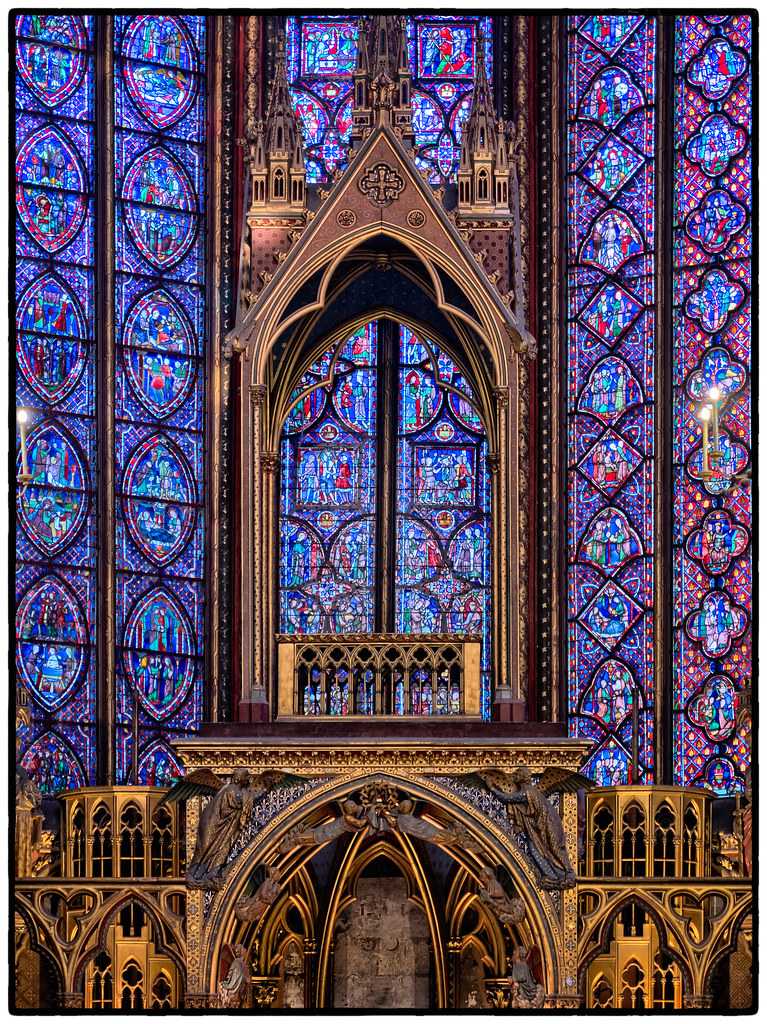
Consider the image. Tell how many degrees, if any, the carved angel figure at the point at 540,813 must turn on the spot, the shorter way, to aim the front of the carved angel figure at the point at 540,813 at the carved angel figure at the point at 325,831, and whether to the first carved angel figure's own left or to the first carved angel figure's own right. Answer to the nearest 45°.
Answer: approximately 45° to the first carved angel figure's own right

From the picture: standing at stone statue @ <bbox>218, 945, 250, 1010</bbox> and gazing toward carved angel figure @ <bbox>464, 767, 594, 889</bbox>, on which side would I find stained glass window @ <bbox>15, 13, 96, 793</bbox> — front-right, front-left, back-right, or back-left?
back-left

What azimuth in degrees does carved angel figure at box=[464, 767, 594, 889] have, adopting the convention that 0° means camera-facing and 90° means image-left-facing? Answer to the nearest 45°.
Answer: approximately 45°

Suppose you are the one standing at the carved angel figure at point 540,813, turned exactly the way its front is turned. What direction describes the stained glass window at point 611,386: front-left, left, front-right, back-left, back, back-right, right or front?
back-right

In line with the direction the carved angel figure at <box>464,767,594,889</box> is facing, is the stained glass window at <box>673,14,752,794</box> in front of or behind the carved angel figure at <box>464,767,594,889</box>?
behind

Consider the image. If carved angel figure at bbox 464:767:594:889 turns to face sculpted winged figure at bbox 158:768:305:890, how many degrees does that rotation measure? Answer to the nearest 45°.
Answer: approximately 45° to its right

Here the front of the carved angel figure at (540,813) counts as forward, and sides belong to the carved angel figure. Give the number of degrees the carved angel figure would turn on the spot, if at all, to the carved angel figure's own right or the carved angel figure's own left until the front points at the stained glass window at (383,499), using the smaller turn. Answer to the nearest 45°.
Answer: approximately 135° to the carved angel figure's own right

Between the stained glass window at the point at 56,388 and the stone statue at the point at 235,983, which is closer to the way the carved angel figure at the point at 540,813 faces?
the stone statue

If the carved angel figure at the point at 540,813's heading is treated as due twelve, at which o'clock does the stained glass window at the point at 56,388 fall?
The stained glass window is roughly at 3 o'clock from the carved angel figure.

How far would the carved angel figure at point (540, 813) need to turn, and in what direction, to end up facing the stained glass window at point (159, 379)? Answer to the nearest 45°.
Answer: approximately 90° to its right

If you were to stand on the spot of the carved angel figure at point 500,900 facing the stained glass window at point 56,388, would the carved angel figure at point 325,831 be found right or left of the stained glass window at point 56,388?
left

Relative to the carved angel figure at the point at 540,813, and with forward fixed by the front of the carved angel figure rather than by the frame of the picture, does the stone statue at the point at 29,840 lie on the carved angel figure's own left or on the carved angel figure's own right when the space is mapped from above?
on the carved angel figure's own right
